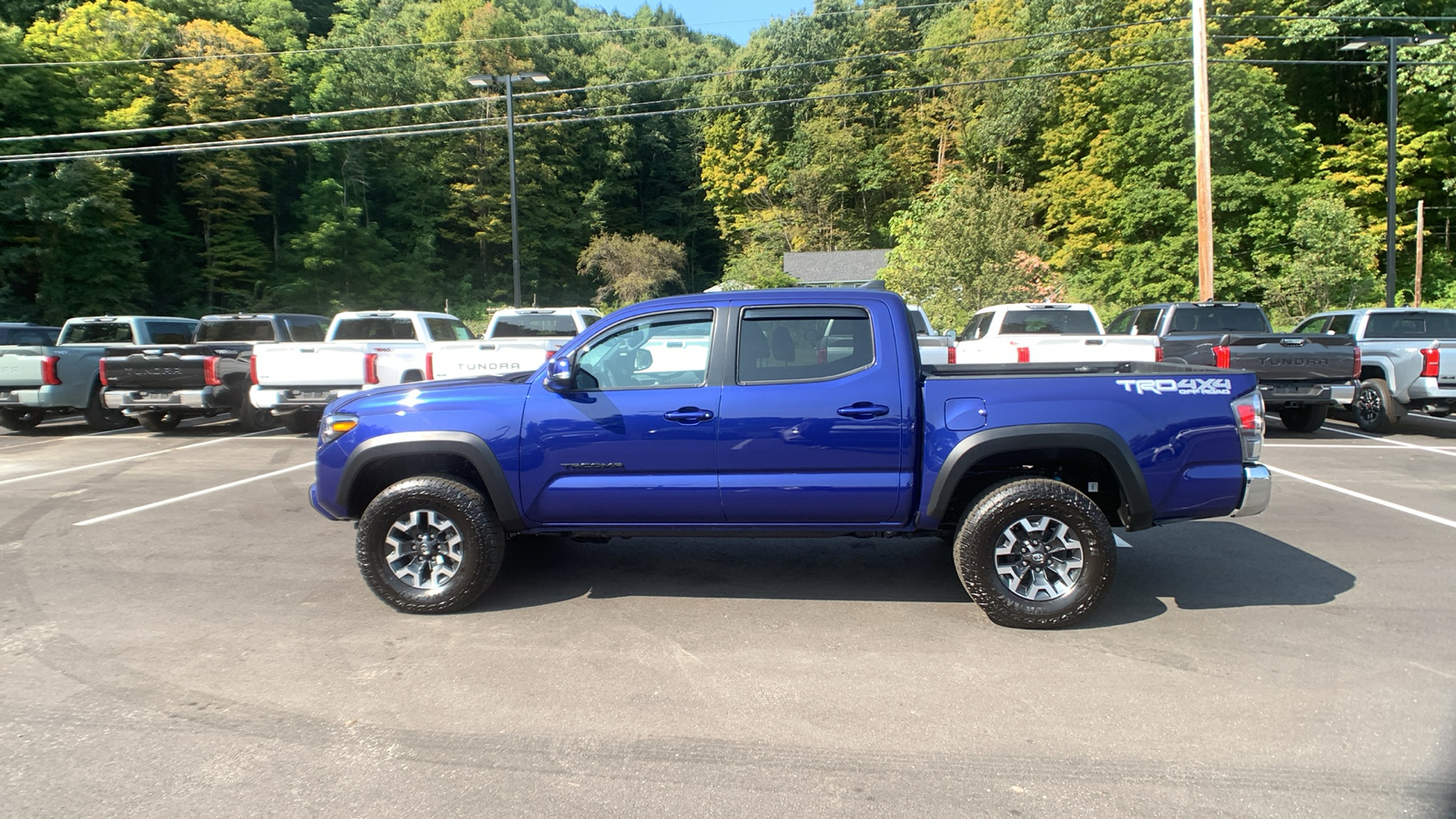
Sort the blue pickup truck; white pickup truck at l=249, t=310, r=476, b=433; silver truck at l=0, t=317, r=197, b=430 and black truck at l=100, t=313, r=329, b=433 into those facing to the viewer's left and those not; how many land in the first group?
1

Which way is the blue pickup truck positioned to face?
to the viewer's left

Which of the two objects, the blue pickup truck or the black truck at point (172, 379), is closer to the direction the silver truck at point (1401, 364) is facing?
the black truck

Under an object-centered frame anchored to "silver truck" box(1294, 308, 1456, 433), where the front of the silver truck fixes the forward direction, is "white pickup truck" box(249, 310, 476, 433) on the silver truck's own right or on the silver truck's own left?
on the silver truck's own left

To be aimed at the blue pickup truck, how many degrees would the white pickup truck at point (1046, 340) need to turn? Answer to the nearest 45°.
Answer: approximately 135° to its left

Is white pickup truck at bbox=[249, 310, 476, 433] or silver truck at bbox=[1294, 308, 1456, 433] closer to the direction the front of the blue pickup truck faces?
the white pickup truck

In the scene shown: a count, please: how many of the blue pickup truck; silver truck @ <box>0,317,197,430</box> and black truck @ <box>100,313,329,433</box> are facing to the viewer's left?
1

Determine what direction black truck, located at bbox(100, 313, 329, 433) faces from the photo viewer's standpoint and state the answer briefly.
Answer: facing away from the viewer and to the right of the viewer

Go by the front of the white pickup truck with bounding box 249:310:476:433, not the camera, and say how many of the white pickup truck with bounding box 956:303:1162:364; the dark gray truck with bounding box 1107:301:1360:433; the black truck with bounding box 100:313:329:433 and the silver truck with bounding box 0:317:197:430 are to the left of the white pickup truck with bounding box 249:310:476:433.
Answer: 2

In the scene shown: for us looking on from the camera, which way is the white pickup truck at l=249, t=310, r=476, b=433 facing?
facing away from the viewer and to the right of the viewer

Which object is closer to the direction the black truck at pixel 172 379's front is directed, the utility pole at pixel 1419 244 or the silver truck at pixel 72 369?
the utility pole

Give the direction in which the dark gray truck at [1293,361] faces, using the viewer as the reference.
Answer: facing away from the viewer and to the left of the viewer

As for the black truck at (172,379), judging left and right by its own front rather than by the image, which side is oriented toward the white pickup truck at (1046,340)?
right

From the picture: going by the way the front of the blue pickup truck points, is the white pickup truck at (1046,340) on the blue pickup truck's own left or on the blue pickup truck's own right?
on the blue pickup truck's own right
